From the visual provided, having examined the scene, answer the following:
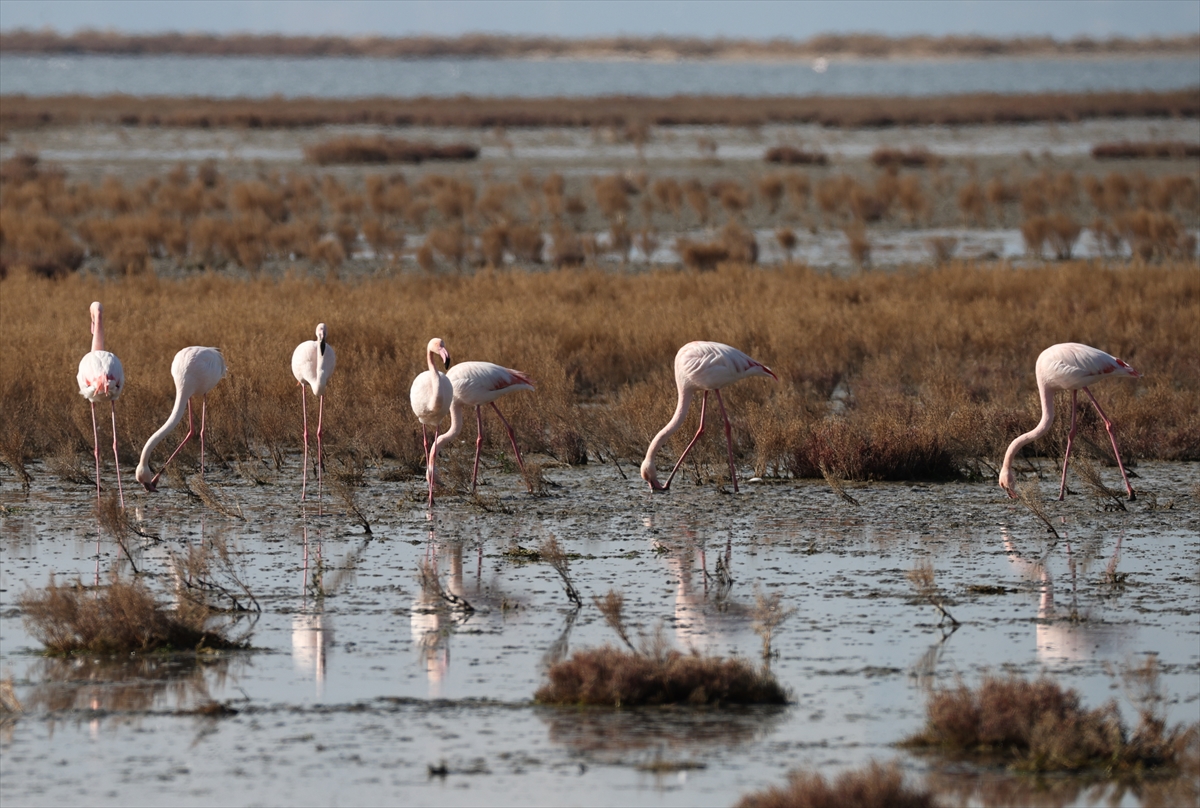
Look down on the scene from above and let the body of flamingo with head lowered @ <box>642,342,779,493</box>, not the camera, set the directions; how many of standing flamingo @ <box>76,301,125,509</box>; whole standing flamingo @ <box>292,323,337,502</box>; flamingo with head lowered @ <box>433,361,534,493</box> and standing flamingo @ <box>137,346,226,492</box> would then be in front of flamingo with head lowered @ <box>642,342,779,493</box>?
4

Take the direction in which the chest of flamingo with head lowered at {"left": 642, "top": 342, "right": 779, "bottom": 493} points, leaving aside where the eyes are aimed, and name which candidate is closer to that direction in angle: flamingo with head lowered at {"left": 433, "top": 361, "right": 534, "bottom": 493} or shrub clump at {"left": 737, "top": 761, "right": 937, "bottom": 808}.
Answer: the flamingo with head lowered

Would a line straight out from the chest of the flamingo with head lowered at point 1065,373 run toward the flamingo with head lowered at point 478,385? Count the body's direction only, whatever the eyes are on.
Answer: yes

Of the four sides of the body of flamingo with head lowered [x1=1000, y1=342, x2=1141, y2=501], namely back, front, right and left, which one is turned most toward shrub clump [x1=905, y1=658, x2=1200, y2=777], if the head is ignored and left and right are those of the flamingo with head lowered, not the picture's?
left

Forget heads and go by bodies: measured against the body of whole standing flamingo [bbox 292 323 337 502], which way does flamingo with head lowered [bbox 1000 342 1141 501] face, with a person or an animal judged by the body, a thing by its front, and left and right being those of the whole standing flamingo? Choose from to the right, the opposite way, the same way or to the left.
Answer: to the right

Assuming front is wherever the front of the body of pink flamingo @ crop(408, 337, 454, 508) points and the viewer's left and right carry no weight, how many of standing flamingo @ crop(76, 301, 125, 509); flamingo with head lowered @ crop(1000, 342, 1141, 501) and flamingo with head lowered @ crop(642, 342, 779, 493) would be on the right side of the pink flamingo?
1

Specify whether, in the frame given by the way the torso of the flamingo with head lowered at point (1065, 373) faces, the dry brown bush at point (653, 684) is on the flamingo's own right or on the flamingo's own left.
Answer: on the flamingo's own left

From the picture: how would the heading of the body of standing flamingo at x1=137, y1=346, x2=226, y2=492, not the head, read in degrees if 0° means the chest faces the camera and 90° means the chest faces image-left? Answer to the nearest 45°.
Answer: approximately 45°

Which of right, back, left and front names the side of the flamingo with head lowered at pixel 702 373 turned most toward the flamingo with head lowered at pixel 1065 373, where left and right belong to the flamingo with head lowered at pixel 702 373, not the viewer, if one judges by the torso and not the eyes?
back

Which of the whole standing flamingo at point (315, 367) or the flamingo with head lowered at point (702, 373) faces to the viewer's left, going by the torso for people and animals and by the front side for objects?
the flamingo with head lowered

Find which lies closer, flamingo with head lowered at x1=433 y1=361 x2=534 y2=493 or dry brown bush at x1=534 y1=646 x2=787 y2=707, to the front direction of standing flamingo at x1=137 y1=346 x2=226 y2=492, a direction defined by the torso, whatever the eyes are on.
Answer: the dry brown bush

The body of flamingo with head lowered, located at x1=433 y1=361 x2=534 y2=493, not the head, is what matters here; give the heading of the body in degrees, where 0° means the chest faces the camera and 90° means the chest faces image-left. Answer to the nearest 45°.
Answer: approximately 90°
